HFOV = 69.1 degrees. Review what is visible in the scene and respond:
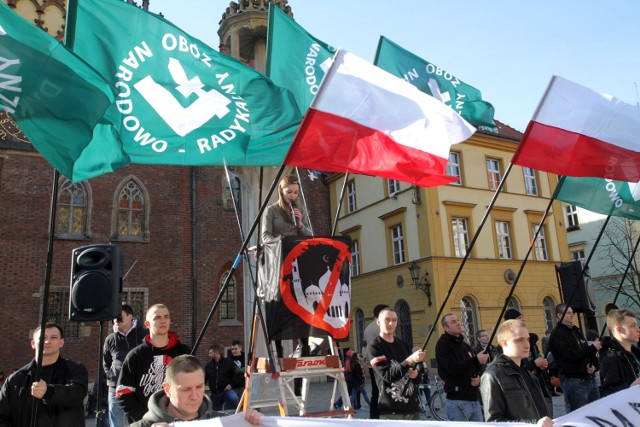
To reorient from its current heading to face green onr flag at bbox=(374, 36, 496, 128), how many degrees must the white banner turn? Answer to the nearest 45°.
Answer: approximately 180°

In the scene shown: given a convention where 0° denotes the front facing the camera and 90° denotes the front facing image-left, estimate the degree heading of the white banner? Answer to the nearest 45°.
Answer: approximately 0°

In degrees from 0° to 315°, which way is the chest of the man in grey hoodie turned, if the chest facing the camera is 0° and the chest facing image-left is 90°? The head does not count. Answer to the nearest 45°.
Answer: approximately 315°

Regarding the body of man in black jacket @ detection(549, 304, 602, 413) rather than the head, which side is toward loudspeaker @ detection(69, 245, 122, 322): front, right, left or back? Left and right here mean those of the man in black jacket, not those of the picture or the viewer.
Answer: right

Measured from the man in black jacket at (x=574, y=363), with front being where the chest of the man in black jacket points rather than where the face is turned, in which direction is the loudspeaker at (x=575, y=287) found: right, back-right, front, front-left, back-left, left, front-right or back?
back-left

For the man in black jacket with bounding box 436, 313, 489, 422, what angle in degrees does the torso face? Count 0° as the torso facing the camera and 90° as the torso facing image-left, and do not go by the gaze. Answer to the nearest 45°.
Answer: approximately 315°

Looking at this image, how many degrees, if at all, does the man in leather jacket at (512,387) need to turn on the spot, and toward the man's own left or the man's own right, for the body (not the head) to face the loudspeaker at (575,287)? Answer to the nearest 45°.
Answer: approximately 135° to the man's own left

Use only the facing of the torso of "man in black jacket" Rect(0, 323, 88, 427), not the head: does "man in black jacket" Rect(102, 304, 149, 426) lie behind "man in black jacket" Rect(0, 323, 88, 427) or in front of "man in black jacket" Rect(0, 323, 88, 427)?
behind

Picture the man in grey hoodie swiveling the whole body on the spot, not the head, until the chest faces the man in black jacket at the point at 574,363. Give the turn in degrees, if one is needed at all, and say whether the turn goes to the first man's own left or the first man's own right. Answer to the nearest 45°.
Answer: approximately 90° to the first man's own left

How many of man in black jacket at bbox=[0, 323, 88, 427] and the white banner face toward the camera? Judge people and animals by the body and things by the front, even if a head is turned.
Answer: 2

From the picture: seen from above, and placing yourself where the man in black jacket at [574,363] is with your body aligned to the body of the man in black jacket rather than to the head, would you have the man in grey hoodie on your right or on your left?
on your right
